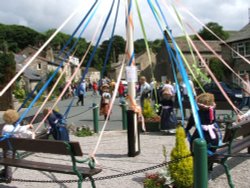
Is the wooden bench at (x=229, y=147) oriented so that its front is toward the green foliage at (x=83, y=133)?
yes

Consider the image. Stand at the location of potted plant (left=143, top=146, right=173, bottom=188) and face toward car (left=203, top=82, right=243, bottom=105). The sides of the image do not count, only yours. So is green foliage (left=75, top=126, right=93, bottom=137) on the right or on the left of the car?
left

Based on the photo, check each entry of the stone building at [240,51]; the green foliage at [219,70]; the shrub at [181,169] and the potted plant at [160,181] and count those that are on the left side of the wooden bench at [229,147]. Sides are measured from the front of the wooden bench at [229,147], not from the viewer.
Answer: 2

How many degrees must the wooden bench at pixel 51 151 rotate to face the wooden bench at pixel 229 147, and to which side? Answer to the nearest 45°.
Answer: approximately 45° to its right

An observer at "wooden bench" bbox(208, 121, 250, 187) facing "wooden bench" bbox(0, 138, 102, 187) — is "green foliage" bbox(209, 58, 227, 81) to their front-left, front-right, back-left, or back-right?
back-right

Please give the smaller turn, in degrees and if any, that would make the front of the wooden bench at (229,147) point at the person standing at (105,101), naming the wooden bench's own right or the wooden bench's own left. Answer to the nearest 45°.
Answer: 0° — it already faces them

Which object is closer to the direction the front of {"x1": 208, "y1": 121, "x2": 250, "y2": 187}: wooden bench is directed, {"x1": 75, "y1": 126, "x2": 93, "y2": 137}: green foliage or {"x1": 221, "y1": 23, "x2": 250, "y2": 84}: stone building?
the green foliage

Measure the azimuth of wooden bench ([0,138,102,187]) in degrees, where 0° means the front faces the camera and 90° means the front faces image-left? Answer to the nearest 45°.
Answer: approximately 225°

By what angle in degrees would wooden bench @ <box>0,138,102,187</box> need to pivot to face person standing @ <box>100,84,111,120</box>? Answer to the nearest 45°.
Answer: approximately 45° to its left

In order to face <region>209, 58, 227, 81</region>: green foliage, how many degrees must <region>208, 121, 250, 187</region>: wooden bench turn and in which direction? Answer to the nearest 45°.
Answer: approximately 45° to its right

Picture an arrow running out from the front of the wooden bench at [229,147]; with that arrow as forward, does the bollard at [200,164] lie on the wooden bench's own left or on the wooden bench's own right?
on the wooden bench's own left

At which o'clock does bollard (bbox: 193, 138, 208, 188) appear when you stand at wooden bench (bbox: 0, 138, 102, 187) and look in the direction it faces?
The bollard is roughly at 3 o'clock from the wooden bench.

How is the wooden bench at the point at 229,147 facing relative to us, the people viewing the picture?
facing away from the viewer and to the left of the viewer
